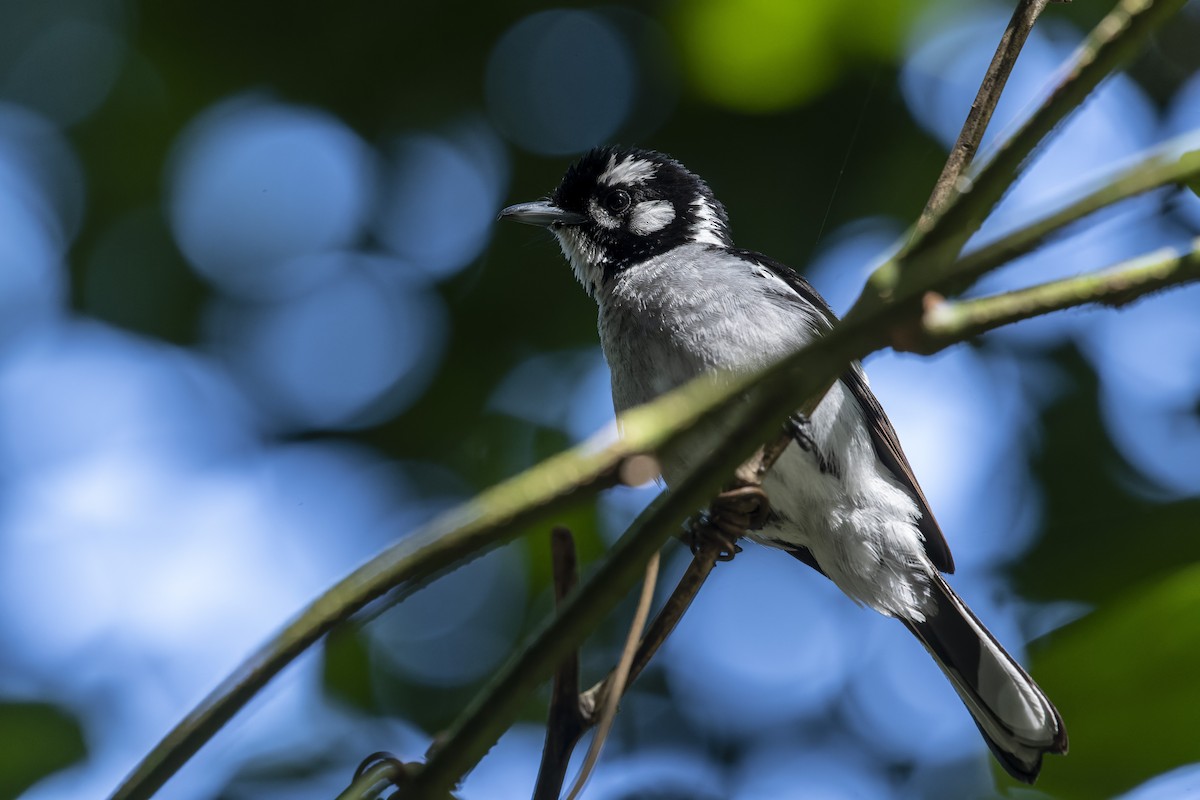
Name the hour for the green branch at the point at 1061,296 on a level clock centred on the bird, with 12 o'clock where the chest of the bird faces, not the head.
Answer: The green branch is roughly at 9 o'clock from the bird.

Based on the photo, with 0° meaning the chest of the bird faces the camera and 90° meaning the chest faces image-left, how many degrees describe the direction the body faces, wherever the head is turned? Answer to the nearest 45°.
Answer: approximately 90°

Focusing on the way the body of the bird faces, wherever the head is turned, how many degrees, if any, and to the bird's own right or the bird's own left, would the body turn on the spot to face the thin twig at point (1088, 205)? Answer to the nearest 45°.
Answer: approximately 90° to the bird's own left

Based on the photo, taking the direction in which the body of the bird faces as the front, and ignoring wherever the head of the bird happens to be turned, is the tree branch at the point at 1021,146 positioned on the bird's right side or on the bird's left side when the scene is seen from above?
on the bird's left side
